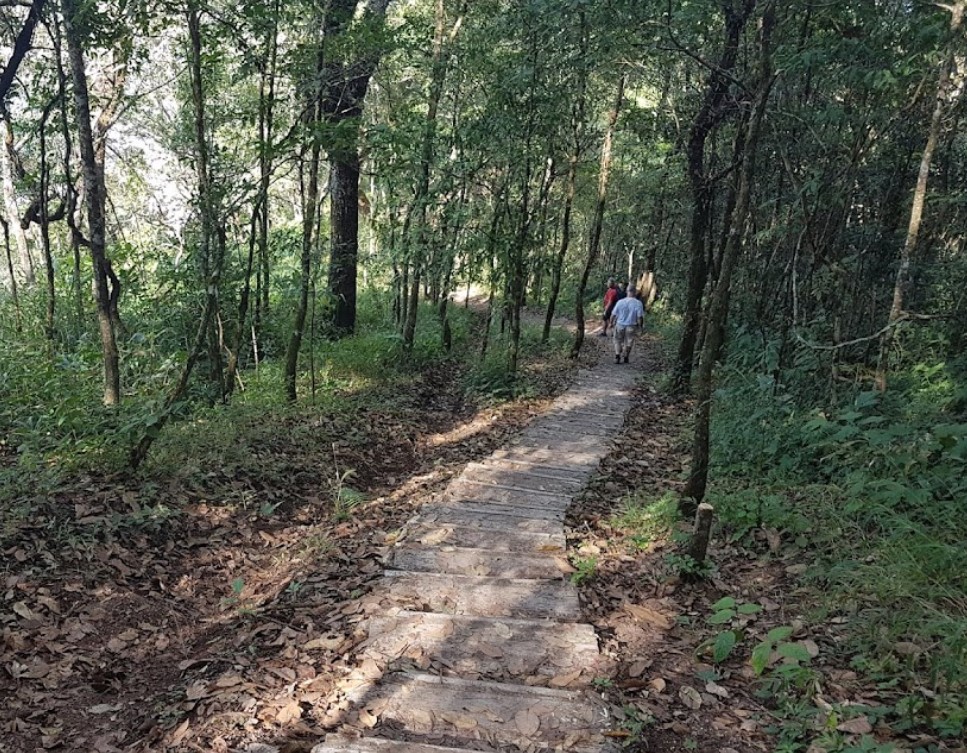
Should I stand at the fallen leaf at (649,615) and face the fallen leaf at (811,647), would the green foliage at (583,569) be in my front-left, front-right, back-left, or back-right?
back-left

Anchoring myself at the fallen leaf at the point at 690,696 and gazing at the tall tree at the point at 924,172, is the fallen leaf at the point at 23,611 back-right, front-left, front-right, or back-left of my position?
back-left

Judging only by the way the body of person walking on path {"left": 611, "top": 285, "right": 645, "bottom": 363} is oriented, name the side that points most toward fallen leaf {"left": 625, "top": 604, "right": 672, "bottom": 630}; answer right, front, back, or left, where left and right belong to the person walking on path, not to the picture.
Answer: back

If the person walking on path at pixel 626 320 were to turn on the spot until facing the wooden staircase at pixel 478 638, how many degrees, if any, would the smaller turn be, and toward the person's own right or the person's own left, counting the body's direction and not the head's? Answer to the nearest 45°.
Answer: approximately 180°

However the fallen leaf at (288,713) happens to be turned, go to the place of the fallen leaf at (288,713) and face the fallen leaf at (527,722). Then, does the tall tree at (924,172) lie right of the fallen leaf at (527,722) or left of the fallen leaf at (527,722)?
left

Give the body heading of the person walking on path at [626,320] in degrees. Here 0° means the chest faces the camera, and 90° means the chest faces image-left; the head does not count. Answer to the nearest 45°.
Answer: approximately 180°

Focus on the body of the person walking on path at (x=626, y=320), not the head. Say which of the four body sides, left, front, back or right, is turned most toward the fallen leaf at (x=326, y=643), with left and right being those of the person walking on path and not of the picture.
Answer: back

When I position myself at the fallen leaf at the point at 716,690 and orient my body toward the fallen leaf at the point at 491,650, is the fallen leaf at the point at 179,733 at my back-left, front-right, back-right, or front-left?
front-left

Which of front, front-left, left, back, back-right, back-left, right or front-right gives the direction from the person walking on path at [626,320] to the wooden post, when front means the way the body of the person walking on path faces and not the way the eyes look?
back

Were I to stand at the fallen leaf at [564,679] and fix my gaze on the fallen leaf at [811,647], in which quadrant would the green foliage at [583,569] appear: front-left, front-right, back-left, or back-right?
front-left

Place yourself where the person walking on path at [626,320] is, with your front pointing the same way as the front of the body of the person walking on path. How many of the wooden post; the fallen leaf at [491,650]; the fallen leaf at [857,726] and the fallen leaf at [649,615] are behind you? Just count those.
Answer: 4

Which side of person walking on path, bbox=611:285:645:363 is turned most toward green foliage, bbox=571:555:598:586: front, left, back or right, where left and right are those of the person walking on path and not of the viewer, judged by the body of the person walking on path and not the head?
back
